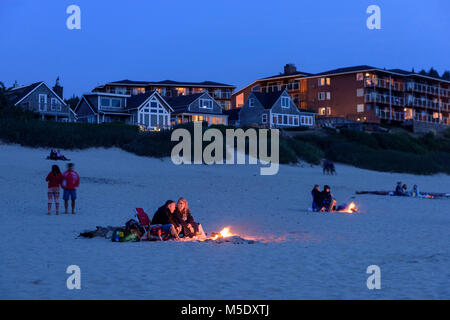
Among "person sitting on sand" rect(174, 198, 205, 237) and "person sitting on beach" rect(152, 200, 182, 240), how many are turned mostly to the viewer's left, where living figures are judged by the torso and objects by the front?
0

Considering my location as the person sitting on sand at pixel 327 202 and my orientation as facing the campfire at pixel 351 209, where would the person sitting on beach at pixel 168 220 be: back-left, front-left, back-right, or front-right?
back-right

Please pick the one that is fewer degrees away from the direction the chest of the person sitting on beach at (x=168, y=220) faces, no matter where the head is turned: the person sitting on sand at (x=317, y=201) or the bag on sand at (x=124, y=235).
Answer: the person sitting on sand

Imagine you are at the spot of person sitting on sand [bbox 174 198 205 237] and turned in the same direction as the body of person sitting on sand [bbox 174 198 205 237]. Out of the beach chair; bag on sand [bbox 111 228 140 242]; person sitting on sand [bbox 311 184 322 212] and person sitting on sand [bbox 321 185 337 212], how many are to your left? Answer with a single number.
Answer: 2

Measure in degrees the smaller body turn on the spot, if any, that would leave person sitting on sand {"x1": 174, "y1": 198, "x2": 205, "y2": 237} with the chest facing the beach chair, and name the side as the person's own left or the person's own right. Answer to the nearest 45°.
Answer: approximately 135° to the person's own right

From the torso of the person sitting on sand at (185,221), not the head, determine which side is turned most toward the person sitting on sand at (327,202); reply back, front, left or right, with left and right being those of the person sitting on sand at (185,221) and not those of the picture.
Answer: left

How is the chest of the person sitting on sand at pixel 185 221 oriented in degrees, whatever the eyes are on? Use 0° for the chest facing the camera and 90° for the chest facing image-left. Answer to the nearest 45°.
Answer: approximately 315°

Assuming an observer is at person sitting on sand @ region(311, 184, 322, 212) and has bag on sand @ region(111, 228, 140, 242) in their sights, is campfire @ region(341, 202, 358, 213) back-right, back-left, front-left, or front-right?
back-left

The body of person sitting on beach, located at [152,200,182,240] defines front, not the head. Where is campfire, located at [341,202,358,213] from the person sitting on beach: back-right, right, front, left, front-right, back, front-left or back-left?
front-left

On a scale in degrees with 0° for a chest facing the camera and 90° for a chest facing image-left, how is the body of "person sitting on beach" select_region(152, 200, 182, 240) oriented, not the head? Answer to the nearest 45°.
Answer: approximately 270°

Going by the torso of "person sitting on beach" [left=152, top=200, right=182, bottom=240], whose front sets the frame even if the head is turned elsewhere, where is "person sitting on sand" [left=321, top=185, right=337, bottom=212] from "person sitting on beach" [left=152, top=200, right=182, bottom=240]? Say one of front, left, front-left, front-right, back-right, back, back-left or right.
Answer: front-left

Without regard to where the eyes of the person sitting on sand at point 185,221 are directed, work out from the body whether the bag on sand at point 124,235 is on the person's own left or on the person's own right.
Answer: on the person's own right
